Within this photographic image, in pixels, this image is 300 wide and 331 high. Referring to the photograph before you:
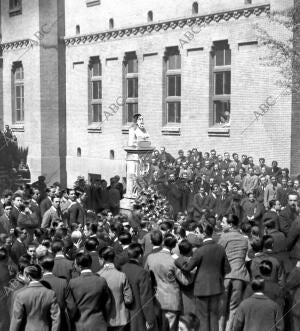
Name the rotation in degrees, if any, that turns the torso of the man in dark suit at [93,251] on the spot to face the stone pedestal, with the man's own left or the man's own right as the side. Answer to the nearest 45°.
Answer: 0° — they already face it

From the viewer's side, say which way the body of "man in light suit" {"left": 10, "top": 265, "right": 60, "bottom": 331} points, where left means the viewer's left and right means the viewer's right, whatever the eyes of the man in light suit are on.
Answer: facing away from the viewer

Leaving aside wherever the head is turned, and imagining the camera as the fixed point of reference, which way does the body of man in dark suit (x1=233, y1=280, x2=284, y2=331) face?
away from the camera

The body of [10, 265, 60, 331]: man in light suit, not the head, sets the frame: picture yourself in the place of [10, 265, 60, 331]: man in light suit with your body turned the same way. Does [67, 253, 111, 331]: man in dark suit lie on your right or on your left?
on your right

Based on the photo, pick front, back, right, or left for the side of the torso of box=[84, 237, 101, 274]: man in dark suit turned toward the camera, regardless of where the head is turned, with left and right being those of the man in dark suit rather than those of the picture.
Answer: back

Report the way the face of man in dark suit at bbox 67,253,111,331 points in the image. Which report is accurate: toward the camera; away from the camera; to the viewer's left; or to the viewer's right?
away from the camera

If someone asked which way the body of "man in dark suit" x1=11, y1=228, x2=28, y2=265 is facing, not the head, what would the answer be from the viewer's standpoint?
to the viewer's right

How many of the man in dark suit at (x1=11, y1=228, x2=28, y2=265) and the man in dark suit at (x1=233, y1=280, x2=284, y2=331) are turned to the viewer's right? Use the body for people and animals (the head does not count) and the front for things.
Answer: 1
